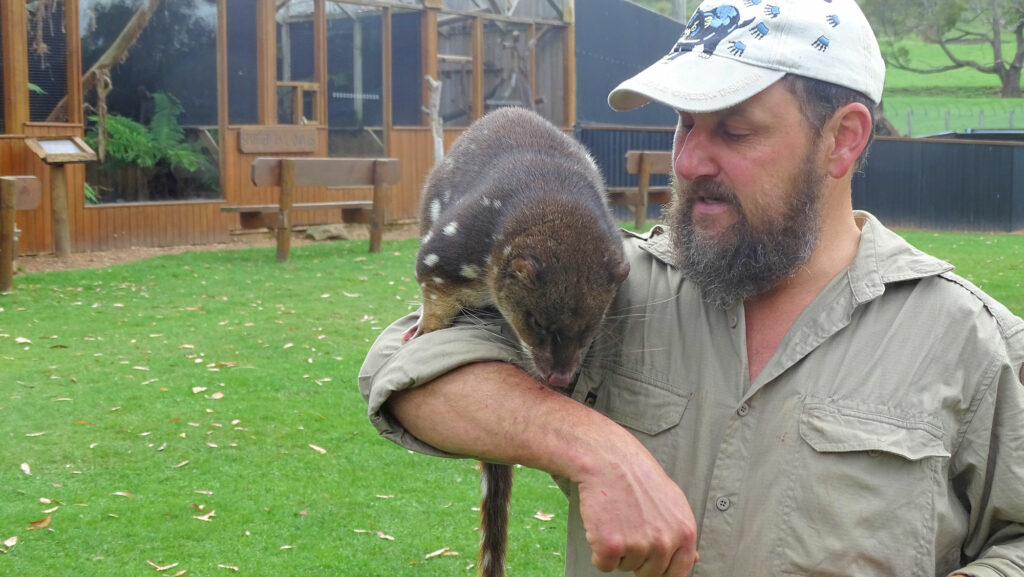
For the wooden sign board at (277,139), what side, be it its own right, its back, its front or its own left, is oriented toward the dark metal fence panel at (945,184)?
left

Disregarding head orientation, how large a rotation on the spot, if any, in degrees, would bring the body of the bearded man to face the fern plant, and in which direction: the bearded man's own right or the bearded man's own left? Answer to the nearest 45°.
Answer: approximately 90° to the bearded man's own right

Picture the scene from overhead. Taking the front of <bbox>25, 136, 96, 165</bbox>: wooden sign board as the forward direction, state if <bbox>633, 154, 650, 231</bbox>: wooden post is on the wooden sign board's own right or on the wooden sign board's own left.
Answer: on the wooden sign board's own left

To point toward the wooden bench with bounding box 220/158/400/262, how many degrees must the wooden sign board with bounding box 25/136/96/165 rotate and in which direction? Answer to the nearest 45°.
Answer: approximately 45° to its left

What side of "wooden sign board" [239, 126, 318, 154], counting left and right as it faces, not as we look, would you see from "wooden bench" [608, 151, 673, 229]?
left

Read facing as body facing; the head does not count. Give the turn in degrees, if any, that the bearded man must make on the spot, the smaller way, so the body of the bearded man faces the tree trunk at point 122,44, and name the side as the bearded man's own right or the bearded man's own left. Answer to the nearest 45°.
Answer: approximately 90° to the bearded man's own right
